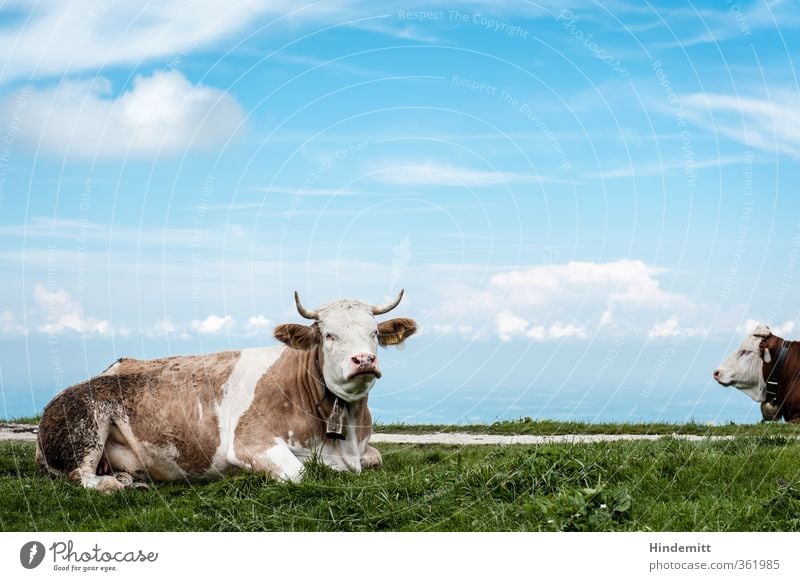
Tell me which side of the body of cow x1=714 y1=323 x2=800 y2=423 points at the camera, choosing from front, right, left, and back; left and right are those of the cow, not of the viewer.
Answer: left
